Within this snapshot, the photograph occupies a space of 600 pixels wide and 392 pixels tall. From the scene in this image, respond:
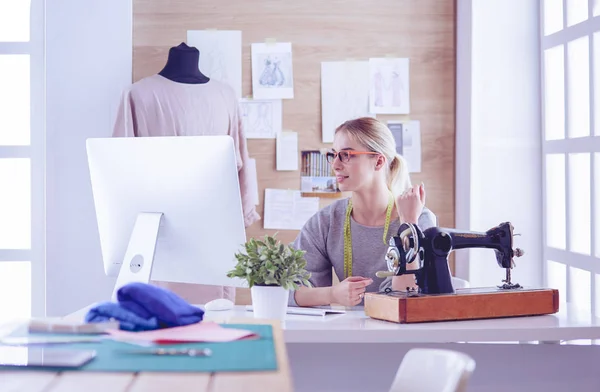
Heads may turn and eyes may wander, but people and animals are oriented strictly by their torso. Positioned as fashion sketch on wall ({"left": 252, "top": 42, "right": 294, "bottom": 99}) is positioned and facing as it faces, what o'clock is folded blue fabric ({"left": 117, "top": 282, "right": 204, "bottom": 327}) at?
The folded blue fabric is roughly at 12 o'clock from the fashion sketch on wall.

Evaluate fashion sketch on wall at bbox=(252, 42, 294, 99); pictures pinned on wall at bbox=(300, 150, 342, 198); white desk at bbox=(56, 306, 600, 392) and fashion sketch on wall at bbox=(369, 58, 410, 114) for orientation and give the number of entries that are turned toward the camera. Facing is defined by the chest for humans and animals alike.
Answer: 3

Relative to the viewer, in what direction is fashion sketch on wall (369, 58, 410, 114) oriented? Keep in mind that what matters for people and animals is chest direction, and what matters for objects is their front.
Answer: toward the camera

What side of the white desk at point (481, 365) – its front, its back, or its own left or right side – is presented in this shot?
back

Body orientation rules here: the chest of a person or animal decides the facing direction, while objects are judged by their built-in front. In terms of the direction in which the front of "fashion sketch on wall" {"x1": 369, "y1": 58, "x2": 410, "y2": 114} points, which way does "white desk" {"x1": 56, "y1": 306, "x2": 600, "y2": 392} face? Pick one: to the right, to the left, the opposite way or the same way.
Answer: the opposite way

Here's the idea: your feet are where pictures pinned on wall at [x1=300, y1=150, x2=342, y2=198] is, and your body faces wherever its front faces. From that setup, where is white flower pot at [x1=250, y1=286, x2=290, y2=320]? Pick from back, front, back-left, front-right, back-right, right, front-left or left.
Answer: front

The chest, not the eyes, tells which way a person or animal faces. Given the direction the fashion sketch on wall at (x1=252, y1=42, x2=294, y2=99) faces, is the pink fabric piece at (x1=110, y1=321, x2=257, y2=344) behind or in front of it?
in front

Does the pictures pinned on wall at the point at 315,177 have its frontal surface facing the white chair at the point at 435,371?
yes

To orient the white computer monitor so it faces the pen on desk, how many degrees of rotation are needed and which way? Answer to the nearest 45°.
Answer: approximately 135° to its right

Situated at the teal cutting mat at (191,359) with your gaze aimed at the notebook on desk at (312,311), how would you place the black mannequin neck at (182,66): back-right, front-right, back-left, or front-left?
front-left

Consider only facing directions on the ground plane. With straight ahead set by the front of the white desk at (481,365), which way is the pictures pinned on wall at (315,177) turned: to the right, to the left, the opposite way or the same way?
the opposite way

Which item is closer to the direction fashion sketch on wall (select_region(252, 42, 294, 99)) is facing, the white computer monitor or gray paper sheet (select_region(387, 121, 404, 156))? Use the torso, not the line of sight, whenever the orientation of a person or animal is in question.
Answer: the white computer monitor

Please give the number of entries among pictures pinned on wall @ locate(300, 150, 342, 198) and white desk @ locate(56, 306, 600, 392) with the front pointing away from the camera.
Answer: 1

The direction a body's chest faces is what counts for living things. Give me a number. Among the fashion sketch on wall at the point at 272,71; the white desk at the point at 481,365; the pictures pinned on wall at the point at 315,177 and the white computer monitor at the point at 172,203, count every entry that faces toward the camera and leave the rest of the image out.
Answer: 2

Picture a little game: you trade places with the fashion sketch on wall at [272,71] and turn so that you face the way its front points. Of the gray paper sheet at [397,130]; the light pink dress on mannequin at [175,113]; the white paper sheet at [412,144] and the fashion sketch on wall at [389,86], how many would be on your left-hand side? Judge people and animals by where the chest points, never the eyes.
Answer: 3

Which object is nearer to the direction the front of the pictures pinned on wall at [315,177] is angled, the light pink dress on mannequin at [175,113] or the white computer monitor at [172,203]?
the white computer monitor
